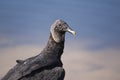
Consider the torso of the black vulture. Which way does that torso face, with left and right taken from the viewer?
facing to the right of the viewer
